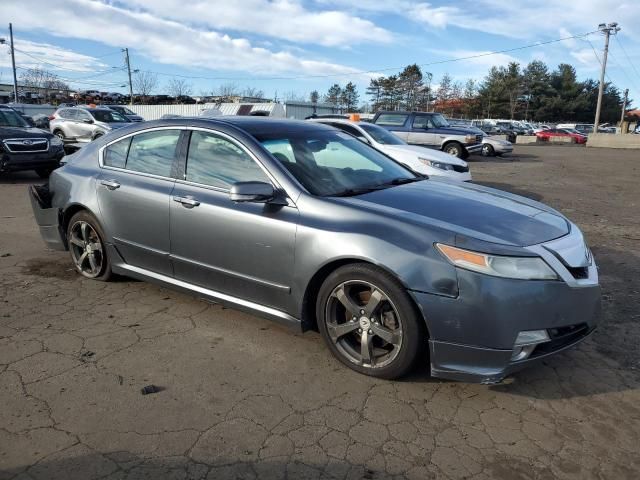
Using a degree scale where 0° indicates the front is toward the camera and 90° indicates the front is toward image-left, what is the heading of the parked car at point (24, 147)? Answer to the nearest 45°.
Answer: approximately 315°

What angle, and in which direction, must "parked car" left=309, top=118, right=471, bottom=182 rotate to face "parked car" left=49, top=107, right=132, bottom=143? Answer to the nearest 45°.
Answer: approximately 180°

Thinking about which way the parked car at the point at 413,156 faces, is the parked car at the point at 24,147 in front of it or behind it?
behind

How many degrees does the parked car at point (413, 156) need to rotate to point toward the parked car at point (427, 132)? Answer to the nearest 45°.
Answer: approximately 135° to its left

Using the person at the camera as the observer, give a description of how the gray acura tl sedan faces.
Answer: facing the viewer and to the right of the viewer

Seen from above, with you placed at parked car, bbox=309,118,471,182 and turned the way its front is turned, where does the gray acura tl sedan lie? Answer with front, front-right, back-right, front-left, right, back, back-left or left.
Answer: front-right

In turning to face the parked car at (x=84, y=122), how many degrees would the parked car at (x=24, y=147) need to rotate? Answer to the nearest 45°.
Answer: approximately 135° to its left

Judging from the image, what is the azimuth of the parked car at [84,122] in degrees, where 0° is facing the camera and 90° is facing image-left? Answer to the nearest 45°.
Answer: approximately 315°

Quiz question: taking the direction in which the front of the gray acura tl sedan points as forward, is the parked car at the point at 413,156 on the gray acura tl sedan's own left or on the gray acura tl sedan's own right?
on the gray acura tl sedan's own left
